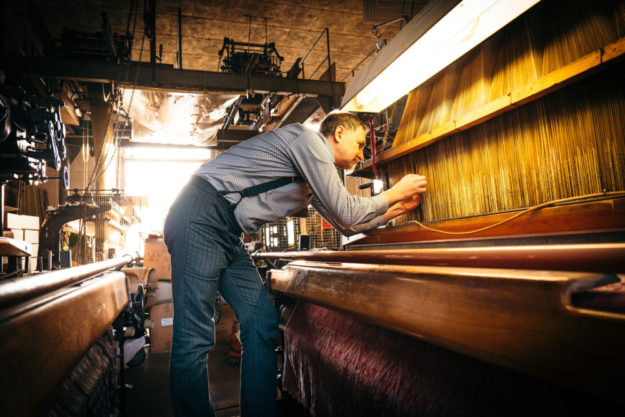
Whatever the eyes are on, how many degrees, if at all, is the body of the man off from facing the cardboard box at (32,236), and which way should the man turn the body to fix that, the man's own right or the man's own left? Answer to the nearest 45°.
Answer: approximately 135° to the man's own left

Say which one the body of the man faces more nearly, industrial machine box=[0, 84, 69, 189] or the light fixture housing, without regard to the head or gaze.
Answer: the light fixture housing

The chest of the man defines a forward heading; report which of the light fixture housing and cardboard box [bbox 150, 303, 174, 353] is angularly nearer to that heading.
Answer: the light fixture housing

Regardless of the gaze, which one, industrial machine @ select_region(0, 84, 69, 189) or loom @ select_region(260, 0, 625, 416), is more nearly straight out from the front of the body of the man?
the loom

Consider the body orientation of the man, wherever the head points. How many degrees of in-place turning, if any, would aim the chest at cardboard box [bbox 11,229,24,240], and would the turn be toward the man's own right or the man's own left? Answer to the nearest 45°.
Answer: approximately 135° to the man's own left

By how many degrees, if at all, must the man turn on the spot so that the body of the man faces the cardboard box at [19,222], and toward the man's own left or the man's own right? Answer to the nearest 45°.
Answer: approximately 135° to the man's own left

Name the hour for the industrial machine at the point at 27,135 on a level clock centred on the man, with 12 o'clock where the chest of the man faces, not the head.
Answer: The industrial machine is roughly at 7 o'clock from the man.

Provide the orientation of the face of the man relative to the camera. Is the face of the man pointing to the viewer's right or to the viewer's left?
to the viewer's right

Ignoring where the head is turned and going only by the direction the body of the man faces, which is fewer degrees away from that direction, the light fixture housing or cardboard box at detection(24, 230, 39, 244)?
the light fixture housing

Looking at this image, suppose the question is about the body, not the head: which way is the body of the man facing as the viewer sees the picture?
to the viewer's right

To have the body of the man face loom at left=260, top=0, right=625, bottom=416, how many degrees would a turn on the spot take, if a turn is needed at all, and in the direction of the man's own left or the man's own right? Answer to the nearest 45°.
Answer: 0° — they already face it

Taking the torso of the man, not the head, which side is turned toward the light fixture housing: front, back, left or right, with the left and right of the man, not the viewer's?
front

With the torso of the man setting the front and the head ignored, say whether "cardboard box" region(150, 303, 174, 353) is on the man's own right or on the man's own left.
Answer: on the man's own left
